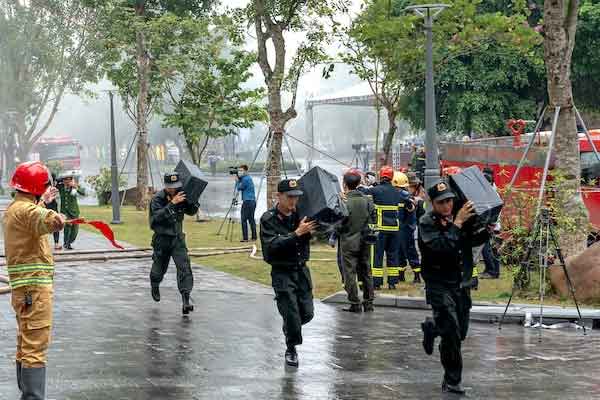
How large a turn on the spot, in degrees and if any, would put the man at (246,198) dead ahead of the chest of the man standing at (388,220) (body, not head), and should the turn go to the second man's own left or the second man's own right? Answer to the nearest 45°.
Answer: approximately 45° to the second man's own left

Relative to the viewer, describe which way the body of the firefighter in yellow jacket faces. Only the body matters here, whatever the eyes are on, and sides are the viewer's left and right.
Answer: facing away from the viewer and to the right of the viewer

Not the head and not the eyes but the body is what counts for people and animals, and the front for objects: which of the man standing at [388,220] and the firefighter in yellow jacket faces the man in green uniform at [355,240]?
the firefighter in yellow jacket

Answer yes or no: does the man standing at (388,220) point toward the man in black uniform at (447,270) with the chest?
no

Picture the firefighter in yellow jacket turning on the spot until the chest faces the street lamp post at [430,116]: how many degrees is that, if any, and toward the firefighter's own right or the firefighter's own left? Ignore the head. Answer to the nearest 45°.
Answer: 0° — they already face it

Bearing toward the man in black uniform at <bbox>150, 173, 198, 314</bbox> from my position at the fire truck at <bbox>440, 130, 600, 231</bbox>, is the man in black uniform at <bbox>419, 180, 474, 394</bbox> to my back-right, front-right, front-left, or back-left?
front-left

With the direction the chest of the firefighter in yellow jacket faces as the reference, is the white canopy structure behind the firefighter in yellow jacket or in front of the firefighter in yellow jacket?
in front

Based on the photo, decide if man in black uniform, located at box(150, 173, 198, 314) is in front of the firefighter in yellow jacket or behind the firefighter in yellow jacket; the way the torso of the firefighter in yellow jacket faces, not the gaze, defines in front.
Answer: in front

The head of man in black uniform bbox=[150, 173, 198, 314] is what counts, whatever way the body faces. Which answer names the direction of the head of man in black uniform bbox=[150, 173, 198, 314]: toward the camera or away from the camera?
toward the camera

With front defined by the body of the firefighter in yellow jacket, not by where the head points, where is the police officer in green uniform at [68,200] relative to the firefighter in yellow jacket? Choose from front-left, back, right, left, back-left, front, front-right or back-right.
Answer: front-left

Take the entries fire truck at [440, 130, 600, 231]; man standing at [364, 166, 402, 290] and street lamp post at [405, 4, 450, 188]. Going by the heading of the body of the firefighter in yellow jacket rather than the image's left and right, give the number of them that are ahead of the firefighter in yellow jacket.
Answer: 3

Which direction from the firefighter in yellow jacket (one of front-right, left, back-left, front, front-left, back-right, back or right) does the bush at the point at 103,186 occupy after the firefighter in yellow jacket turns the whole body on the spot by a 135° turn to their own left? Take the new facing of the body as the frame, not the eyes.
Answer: right
